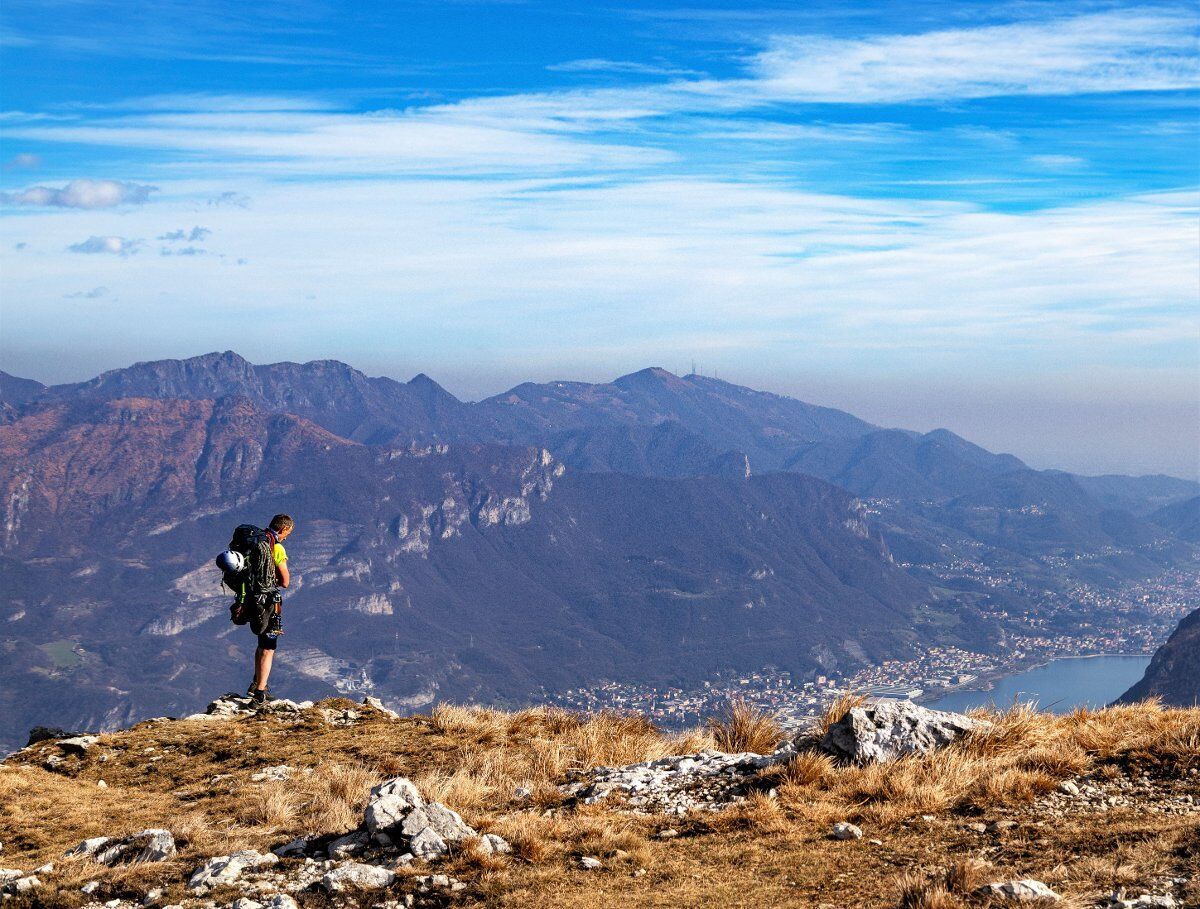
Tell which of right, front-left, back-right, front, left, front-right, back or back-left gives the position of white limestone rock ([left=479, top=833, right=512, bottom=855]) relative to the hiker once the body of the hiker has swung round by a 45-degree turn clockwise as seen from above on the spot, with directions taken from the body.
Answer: front-right

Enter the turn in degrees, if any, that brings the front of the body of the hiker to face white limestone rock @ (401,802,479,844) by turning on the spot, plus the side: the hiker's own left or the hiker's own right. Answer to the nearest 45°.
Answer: approximately 90° to the hiker's own right

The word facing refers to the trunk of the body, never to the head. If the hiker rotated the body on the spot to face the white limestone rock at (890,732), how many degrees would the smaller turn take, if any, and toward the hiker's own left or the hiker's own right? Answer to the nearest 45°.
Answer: approximately 45° to the hiker's own right

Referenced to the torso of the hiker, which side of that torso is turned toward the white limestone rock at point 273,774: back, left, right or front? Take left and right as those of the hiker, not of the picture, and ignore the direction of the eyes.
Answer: right

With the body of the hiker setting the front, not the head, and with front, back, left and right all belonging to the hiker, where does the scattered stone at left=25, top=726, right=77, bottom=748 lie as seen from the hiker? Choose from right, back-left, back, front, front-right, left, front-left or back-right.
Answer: back

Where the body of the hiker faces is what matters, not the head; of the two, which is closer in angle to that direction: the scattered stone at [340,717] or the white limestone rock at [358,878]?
the scattered stone

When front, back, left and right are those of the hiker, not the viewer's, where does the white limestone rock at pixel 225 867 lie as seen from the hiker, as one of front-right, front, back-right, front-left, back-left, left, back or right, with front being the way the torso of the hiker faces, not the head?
right

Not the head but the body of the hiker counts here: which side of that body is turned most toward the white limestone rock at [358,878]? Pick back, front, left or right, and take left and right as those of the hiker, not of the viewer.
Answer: right

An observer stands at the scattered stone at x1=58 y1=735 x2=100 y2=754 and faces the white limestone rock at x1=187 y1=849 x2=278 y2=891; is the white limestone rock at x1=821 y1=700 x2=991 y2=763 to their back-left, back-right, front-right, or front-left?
front-left

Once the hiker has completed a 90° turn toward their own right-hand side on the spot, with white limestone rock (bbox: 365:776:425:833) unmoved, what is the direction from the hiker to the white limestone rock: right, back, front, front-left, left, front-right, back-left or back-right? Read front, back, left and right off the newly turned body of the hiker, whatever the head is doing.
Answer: front

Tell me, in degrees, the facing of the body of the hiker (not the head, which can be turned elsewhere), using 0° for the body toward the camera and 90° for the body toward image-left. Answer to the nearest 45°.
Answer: approximately 270°
